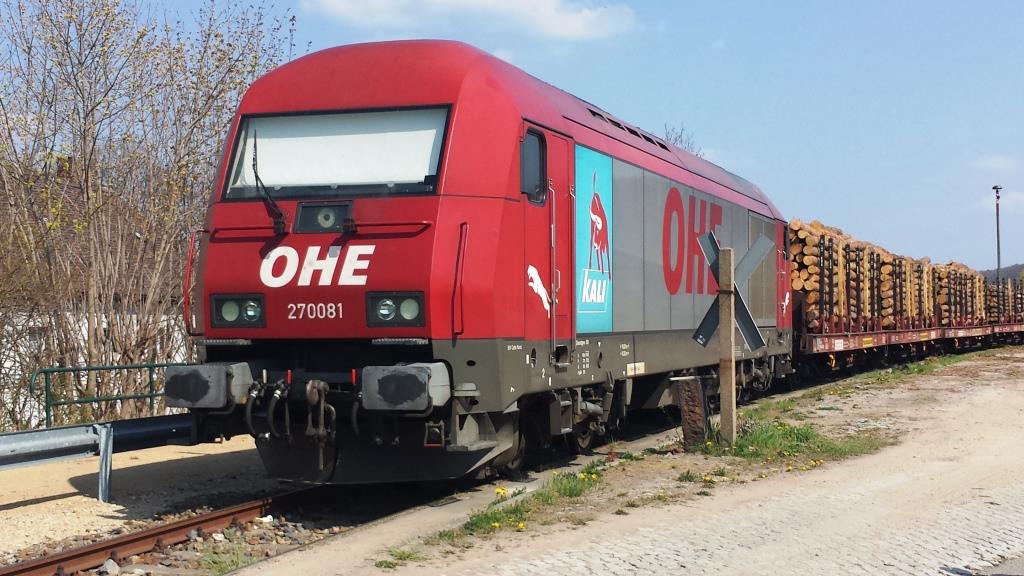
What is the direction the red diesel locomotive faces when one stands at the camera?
facing the viewer and to the left of the viewer

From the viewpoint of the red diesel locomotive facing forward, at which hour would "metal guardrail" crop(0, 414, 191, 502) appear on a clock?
The metal guardrail is roughly at 12 o'clock from the red diesel locomotive.

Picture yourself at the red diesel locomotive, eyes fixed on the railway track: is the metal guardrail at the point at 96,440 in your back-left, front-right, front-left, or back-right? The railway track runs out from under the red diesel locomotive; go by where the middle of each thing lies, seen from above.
front-right

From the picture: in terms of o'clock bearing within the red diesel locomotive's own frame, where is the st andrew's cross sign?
The st andrew's cross sign is roughly at 6 o'clock from the red diesel locomotive.
